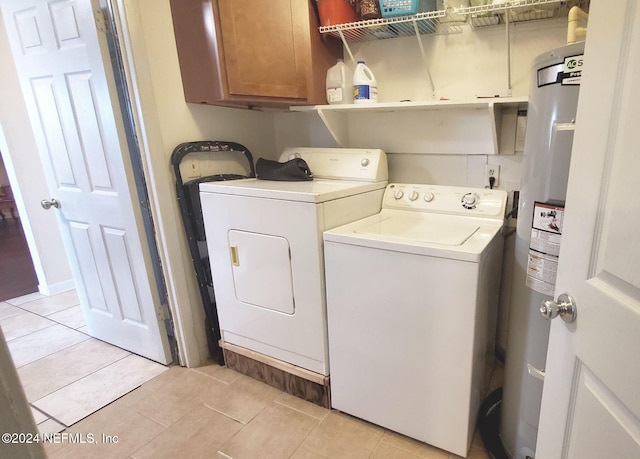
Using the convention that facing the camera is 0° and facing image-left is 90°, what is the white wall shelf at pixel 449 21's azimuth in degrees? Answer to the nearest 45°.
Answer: approximately 0°

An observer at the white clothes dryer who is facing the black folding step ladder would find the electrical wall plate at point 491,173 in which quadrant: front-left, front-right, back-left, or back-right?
back-right

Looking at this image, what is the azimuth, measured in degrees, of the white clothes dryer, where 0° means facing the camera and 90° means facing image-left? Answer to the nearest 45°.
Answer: approximately 45°

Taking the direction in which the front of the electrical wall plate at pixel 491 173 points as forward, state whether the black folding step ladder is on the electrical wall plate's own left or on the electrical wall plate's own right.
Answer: on the electrical wall plate's own right

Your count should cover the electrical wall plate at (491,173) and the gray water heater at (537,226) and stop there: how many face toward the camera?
2
